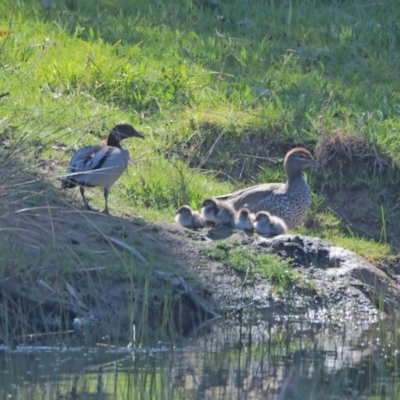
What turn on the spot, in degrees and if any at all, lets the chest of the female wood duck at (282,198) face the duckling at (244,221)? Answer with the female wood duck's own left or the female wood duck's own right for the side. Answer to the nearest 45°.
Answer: approximately 135° to the female wood duck's own right

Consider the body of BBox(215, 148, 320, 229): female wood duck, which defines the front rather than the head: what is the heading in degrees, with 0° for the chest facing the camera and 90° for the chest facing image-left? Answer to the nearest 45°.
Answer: approximately 270°

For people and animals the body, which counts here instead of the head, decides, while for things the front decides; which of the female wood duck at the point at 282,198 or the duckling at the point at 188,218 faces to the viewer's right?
the female wood duck

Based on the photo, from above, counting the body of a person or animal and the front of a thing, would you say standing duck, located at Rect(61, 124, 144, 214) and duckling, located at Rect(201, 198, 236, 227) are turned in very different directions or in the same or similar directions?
very different directions

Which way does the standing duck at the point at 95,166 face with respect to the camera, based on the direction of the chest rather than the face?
to the viewer's right

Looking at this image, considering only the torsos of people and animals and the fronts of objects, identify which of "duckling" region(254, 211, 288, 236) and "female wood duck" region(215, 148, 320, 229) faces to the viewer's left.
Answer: the duckling

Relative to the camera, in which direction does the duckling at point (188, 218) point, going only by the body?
to the viewer's left

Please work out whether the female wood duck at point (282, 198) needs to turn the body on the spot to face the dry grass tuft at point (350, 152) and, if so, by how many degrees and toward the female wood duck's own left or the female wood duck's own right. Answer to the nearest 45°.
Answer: approximately 45° to the female wood duck's own left

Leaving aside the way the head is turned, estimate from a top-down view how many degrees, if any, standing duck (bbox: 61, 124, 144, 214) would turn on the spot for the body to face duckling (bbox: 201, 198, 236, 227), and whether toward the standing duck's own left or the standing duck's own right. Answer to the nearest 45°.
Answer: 0° — it already faces it

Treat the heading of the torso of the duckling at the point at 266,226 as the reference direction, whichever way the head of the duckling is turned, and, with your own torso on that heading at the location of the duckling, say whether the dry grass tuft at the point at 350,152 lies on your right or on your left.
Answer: on your right
